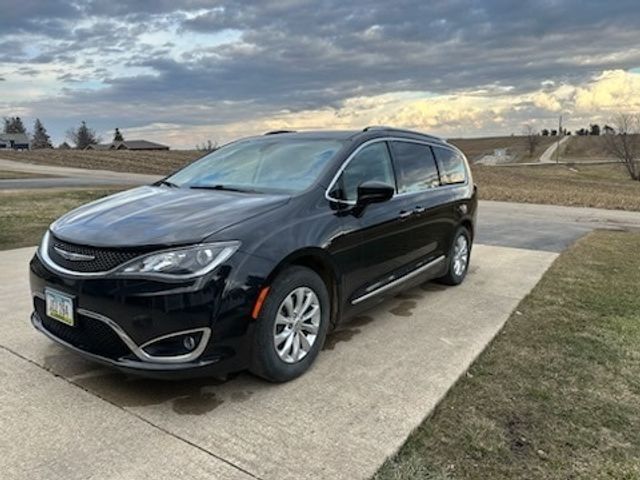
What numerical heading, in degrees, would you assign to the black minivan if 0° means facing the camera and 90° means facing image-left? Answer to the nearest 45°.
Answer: approximately 45°
